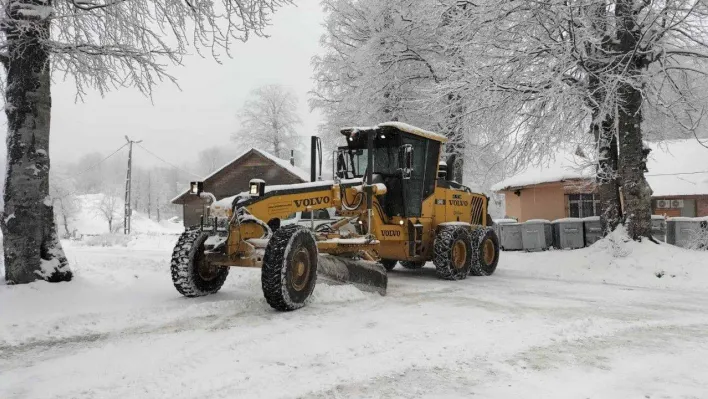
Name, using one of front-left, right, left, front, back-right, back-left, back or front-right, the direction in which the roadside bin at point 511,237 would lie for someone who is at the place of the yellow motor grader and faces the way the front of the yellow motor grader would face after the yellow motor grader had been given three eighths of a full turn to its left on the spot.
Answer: front-left

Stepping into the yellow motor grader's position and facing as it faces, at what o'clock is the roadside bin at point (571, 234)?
The roadside bin is roughly at 6 o'clock from the yellow motor grader.

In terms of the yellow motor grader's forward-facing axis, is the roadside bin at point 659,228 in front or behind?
behind

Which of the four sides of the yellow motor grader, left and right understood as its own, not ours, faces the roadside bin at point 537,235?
back

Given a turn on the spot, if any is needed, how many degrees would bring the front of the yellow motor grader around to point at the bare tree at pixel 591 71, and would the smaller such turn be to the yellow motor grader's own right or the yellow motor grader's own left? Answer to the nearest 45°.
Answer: approximately 180°

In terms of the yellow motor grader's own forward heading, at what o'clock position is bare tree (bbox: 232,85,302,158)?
The bare tree is roughly at 4 o'clock from the yellow motor grader.

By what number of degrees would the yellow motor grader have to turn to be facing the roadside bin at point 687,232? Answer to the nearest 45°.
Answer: approximately 180°

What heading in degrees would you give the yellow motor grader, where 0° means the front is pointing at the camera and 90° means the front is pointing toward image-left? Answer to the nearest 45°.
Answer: approximately 45°

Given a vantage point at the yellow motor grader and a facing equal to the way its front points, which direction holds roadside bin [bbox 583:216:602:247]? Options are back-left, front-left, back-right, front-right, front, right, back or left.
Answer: back
